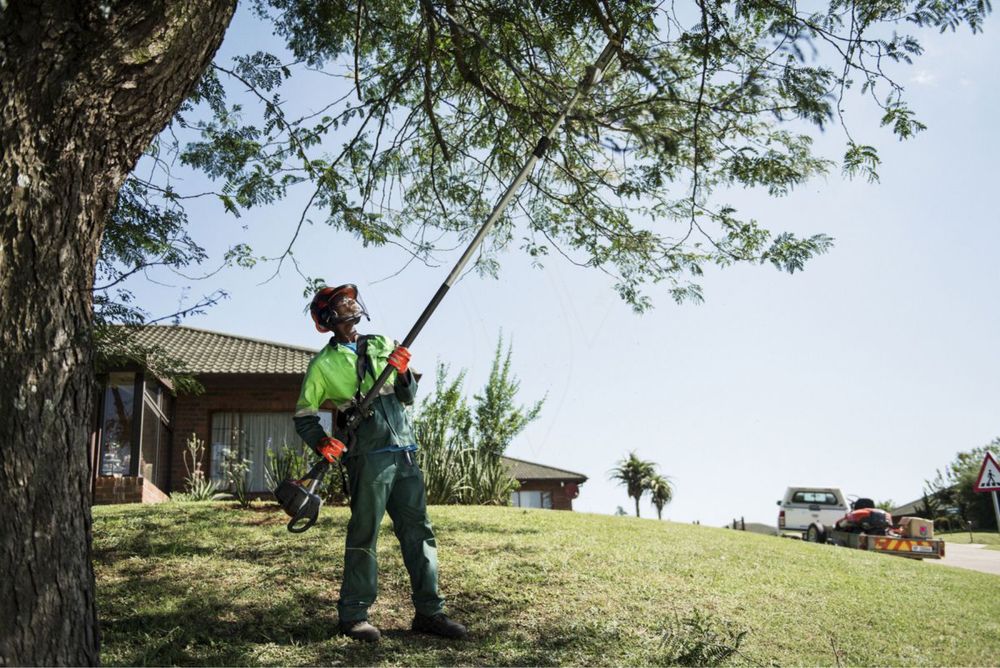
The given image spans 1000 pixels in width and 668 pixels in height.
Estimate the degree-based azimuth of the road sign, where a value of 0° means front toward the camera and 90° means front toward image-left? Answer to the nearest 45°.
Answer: approximately 0°

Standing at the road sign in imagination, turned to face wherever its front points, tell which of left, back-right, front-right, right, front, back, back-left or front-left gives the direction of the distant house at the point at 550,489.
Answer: back-right

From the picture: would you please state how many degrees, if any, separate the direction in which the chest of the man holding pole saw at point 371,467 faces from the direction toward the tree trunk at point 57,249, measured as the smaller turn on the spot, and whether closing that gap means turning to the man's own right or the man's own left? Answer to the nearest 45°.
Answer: approximately 90° to the man's own right

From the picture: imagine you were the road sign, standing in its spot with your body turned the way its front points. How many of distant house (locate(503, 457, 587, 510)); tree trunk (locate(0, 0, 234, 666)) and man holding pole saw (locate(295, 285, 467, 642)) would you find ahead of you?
2

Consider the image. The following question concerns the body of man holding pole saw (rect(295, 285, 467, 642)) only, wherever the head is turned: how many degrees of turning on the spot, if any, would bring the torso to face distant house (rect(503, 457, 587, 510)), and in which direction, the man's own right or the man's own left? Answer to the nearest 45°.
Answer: approximately 135° to the man's own left

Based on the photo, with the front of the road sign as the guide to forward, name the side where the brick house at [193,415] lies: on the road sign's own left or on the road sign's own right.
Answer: on the road sign's own right

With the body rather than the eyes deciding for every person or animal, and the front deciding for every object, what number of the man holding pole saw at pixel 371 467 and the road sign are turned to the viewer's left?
0

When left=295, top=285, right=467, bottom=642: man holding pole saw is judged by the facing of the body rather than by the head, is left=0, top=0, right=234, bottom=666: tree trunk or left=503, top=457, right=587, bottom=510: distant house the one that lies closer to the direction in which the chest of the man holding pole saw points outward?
the tree trunk

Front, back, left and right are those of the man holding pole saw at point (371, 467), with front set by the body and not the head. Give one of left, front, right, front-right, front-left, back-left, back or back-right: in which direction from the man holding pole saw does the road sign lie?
left

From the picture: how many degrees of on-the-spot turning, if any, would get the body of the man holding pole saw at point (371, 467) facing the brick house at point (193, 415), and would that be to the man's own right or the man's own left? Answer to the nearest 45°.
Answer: approximately 135° to the man's own left

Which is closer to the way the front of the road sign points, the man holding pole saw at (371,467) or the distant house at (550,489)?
the man holding pole saw
